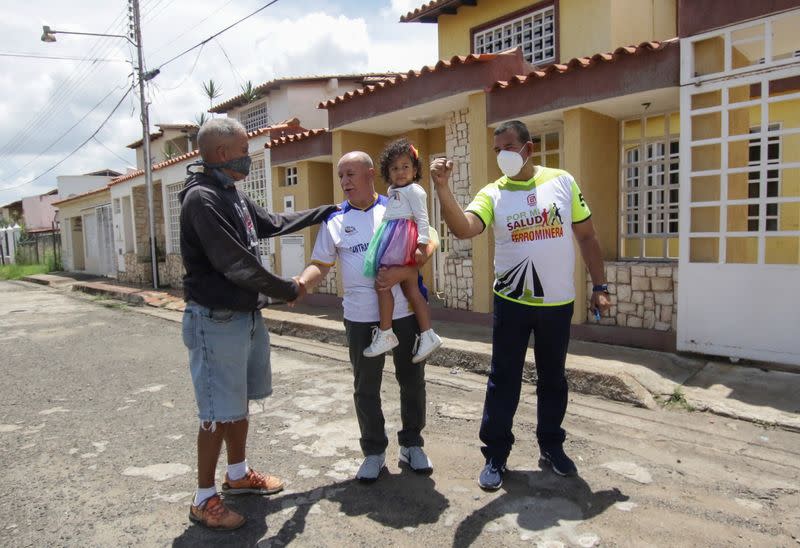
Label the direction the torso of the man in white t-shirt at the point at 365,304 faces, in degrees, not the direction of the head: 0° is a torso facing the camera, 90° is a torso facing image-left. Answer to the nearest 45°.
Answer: approximately 0°

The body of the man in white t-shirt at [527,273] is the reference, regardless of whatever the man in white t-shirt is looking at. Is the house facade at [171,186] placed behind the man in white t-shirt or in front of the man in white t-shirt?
behind

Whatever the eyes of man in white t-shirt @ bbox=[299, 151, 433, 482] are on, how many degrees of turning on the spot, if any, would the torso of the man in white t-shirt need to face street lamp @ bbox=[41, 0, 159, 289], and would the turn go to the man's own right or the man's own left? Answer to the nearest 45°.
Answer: approximately 135° to the man's own right

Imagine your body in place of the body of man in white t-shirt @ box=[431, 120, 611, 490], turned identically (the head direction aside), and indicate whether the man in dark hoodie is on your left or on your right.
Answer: on your right

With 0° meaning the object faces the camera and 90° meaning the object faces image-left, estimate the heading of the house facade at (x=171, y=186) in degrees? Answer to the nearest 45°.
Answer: approximately 45°

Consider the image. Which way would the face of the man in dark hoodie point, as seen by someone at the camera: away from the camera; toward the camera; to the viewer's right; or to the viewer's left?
to the viewer's right

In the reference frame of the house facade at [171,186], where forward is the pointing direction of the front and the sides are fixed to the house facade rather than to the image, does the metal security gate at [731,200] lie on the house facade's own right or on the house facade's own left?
on the house facade's own left

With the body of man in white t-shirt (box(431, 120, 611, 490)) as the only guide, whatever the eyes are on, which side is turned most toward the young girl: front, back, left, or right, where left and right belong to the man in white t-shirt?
right

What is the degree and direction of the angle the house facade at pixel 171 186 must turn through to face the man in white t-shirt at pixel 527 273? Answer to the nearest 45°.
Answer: approximately 45° to its left
